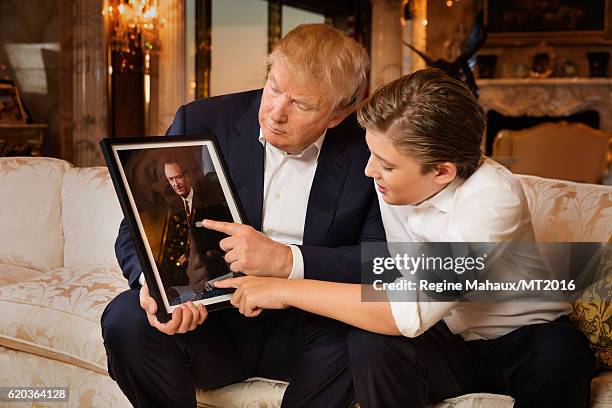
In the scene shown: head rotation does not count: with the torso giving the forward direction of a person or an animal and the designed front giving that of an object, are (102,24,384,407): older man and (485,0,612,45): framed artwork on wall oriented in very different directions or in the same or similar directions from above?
same or similar directions

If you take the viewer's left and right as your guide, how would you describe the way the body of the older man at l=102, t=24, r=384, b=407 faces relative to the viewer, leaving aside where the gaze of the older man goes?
facing the viewer

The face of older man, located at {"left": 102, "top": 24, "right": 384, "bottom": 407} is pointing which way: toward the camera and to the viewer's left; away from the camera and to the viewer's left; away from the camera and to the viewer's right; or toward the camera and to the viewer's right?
toward the camera and to the viewer's left

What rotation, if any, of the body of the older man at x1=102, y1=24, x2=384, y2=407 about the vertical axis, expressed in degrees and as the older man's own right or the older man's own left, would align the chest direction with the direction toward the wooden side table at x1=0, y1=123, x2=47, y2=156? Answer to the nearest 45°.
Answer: approximately 180°

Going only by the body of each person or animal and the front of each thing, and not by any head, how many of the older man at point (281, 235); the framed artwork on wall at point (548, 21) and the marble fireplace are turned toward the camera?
3

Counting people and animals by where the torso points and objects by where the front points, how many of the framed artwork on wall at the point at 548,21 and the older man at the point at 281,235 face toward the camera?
2

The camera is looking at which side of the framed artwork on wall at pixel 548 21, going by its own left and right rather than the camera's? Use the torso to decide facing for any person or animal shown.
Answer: front

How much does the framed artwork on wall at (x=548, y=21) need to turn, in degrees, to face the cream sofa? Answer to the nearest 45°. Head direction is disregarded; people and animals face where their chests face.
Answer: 0° — it already faces it

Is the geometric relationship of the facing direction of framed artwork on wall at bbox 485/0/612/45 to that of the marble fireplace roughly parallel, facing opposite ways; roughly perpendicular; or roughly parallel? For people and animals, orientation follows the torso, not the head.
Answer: roughly parallel

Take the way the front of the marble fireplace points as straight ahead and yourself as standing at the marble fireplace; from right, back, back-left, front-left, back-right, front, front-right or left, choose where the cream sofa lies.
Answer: front

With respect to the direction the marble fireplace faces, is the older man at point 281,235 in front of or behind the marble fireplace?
in front
